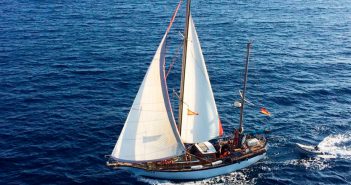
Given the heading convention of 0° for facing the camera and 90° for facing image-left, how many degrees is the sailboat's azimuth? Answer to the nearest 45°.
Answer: approximately 45°
